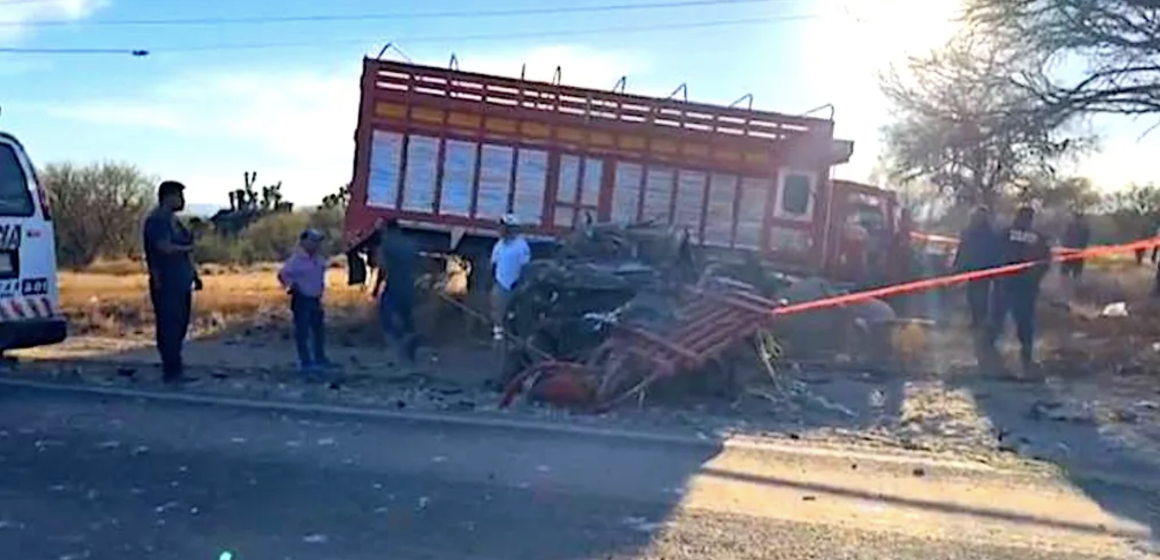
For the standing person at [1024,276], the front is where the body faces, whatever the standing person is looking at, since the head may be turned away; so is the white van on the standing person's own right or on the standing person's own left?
on the standing person's own left

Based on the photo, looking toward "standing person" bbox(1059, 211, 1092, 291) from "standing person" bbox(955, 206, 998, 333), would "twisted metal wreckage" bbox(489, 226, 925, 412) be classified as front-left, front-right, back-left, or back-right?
back-left

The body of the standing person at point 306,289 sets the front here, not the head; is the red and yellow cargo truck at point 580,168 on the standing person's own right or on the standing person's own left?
on the standing person's own left

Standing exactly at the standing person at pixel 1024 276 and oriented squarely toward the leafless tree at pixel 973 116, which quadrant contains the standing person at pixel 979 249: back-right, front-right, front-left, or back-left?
front-left

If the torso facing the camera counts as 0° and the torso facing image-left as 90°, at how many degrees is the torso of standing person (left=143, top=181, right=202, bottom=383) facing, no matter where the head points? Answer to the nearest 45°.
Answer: approximately 270°

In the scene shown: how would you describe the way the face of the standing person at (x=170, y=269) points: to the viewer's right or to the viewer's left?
to the viewer's right

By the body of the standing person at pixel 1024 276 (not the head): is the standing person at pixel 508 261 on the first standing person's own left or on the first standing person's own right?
on the first standing person's own left

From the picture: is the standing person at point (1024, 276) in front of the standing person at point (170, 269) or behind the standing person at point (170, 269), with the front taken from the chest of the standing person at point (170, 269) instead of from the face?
in front

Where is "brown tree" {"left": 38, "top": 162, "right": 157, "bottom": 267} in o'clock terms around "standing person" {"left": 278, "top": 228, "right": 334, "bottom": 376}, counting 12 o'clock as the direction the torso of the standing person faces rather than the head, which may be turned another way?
The brown tree is roughly at 7 o'clock from the standing person.

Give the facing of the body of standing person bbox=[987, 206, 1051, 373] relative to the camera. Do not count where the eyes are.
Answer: away from the camera
